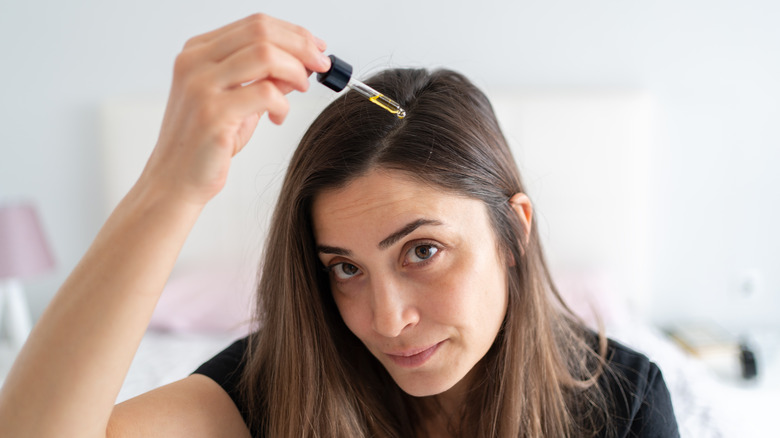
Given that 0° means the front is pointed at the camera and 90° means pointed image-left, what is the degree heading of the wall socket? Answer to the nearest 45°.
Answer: approximately 0°

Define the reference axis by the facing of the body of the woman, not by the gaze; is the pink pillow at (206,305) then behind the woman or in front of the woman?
behind

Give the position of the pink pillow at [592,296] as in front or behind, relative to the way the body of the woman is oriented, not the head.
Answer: behind

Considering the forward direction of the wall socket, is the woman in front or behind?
in front

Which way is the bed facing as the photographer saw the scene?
facing the viewer

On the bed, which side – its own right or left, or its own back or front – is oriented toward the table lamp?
right

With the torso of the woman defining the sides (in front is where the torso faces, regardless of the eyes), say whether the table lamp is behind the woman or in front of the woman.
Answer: behind

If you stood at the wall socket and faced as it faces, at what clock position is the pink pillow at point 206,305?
The pink pillow is roughly at 2 o'clock from the wall socket.

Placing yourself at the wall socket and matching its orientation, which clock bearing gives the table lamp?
The table lamp is roughly at 2 o'clock from the wall socket.

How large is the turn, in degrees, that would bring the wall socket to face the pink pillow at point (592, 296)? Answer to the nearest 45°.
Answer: approximately 45° to its right

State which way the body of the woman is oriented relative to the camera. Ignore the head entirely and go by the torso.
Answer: toward the camera

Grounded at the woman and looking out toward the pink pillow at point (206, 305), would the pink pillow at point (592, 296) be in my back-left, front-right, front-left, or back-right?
front-right

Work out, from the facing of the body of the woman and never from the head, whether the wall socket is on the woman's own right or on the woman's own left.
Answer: on the woman's own left
